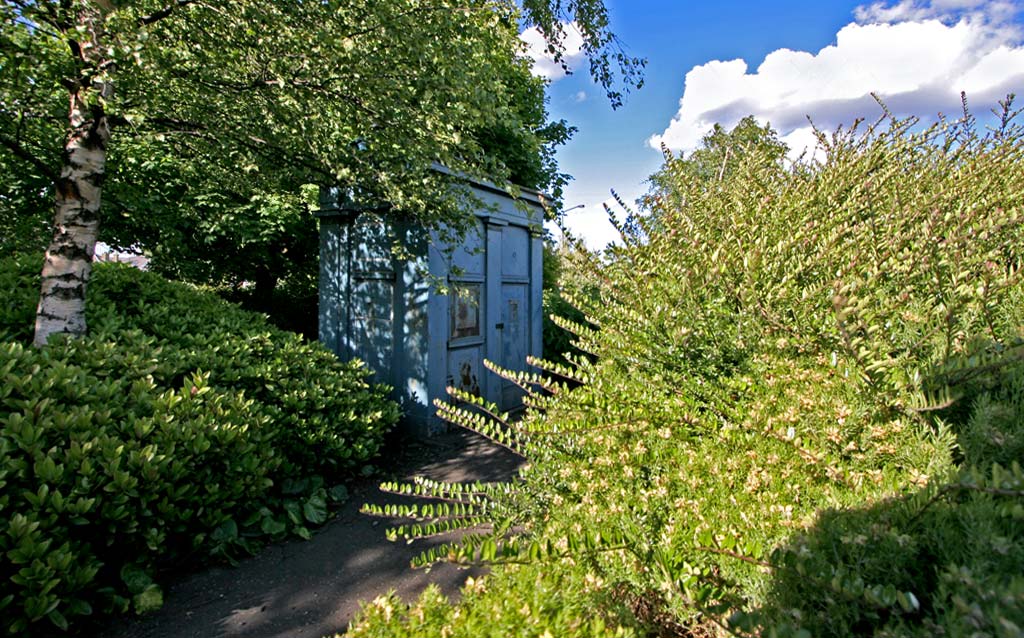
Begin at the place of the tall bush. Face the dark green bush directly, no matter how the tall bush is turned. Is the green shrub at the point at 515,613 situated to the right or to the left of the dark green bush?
left

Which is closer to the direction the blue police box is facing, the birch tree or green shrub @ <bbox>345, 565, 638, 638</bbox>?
the green shrub

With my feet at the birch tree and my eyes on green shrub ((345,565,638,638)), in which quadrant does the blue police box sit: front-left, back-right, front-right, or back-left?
back-left

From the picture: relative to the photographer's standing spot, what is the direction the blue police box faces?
facing the viewer and to the right of the viewer

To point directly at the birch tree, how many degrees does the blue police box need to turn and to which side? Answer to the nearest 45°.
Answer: approximately 90° to its right

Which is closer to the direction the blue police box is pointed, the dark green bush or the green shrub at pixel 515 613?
the green shrub

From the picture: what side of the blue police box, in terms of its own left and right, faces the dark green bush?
right

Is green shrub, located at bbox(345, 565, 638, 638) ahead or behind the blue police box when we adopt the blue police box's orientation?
ahead

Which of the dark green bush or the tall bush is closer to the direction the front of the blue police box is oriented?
the tall bush
